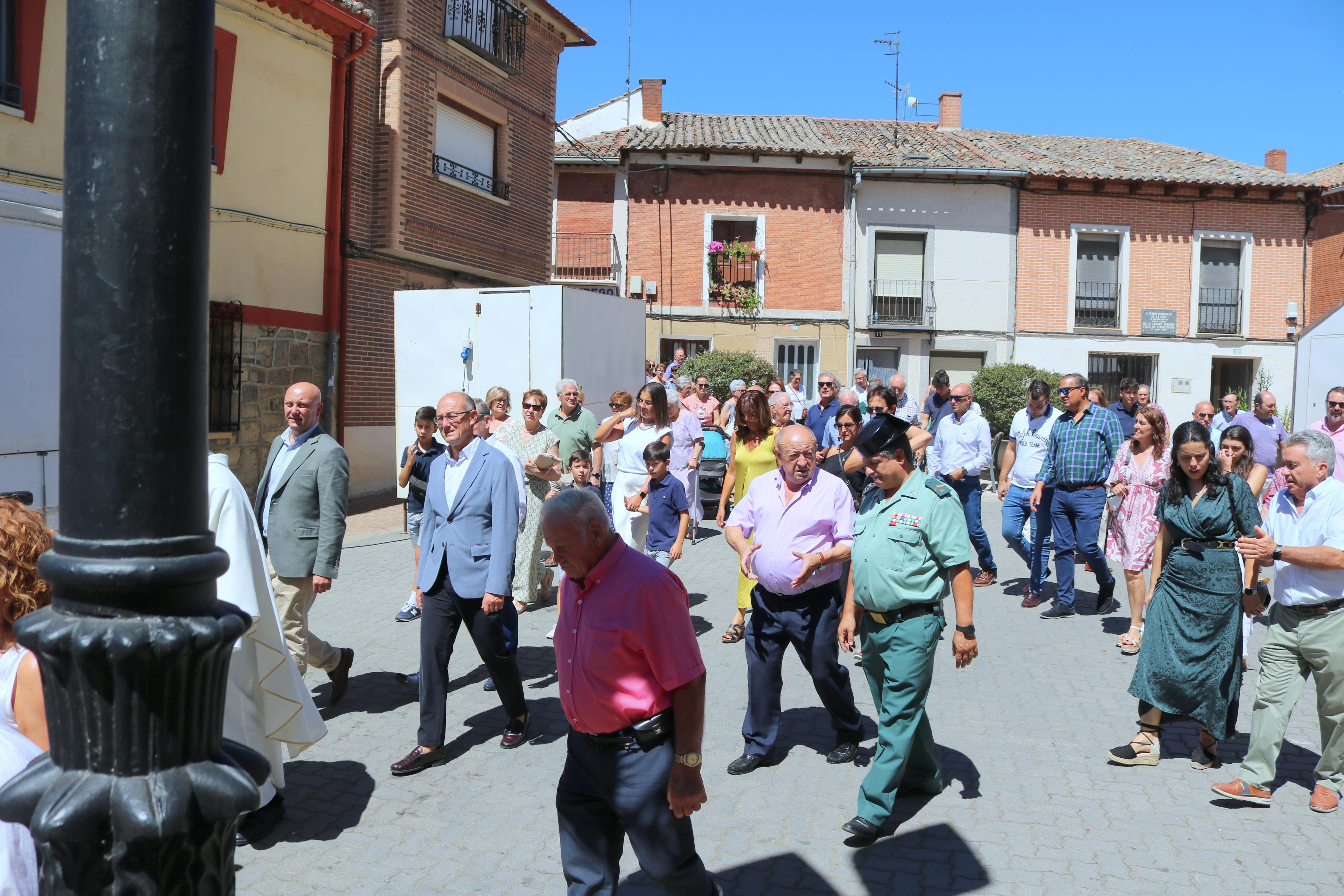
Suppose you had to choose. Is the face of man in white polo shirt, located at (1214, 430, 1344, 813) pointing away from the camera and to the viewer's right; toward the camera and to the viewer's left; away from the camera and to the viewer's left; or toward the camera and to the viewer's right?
toward the camera and to the viewer's left

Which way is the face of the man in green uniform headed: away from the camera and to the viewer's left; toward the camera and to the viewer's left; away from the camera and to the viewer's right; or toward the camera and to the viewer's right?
toward the camera and to the viewer's left

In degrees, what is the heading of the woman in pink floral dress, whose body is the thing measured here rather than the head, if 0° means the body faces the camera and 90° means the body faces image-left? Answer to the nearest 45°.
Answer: approximately 45°

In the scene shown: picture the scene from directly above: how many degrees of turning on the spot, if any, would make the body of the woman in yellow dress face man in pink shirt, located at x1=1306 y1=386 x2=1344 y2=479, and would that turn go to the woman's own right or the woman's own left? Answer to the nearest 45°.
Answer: approximately 135° to the woman's own left

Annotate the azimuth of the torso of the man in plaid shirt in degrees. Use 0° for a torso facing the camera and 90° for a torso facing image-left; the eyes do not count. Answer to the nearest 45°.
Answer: approximately 45°

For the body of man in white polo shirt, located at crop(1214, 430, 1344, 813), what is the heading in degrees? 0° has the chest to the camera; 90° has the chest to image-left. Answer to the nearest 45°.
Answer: approximately 45°

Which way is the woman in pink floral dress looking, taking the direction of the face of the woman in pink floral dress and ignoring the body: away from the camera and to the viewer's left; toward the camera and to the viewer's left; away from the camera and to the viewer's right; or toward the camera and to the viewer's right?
toward the camera and to the viewer's left

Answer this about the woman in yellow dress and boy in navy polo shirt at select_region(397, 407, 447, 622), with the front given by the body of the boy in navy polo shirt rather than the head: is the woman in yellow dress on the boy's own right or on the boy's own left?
on the boy's own left

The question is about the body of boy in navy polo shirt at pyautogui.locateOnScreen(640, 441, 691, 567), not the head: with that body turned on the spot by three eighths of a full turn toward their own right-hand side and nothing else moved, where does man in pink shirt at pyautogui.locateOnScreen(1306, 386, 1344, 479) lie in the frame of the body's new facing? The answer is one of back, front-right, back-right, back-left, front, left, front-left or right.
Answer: right

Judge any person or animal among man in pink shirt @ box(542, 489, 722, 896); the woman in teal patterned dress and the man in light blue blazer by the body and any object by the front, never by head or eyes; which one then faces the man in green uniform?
the woman in teal patterned dress

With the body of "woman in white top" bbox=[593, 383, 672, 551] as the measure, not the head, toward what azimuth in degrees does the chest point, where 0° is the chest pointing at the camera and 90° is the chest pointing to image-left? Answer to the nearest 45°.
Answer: approximately 45°
